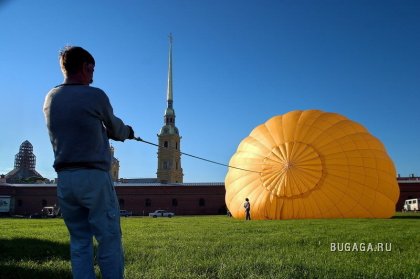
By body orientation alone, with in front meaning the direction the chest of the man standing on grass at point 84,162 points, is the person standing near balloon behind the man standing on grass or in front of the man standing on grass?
in front

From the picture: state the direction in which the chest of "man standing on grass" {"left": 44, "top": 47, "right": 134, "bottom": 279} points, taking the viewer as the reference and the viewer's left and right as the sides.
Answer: facing away from the viewer and to the right of the viewer

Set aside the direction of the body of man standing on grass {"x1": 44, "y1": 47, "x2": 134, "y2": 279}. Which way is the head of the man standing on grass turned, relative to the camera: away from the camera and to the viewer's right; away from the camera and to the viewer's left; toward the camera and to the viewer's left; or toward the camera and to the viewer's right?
away from the camera and to the viewer's right

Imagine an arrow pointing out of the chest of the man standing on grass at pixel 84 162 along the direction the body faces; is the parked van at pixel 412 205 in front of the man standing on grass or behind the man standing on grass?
in front

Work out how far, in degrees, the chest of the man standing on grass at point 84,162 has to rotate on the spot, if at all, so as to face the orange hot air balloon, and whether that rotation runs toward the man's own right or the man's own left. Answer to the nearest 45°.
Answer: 0° — they already face it
